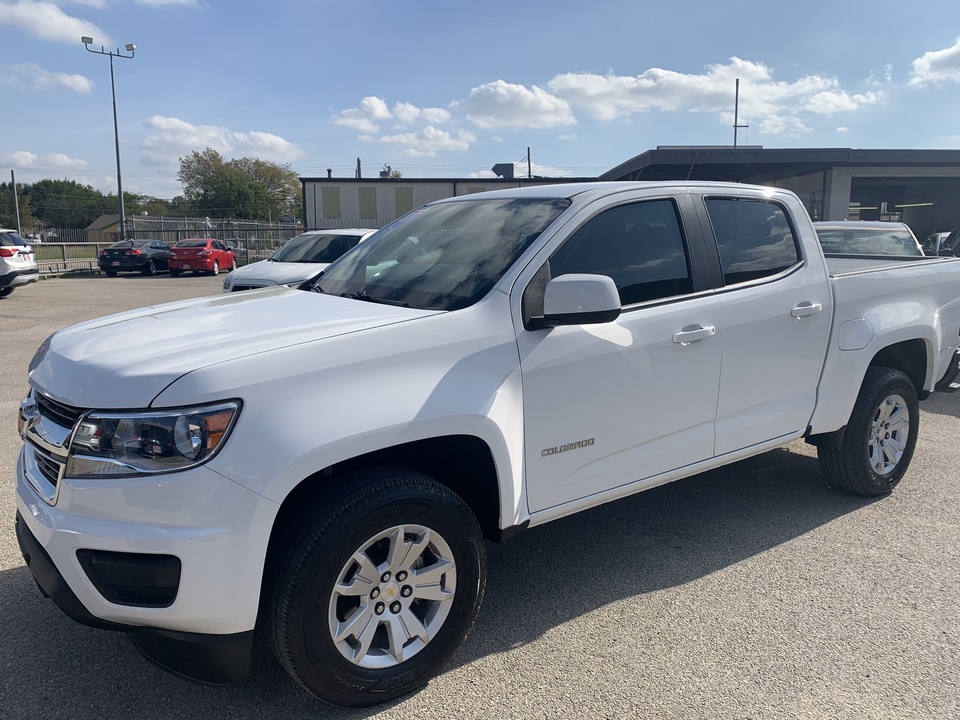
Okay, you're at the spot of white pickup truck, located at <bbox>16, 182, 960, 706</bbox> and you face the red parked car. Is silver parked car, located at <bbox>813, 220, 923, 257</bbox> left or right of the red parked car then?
right

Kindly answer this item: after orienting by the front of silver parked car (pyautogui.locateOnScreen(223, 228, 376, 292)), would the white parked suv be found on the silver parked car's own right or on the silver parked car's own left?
on the silver parked car's own right

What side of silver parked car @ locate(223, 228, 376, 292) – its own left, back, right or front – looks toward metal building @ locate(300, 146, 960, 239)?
back

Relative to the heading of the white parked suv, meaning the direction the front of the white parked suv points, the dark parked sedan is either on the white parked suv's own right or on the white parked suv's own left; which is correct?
on the white parked suv's own right

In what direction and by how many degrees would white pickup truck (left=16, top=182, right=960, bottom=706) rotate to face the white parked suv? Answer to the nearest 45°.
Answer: approximately 90° to its right

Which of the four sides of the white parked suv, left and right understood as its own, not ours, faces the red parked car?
right

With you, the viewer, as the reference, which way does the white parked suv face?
facing away from the viewer and to the left of the viewer

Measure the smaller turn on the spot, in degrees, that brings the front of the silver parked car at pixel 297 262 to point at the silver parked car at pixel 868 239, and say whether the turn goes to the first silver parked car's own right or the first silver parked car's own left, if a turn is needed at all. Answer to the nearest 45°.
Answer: approximately 135° to the first silver parked car's own left

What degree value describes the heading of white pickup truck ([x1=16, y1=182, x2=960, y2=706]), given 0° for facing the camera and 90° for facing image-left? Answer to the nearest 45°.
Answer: approximately 45°
